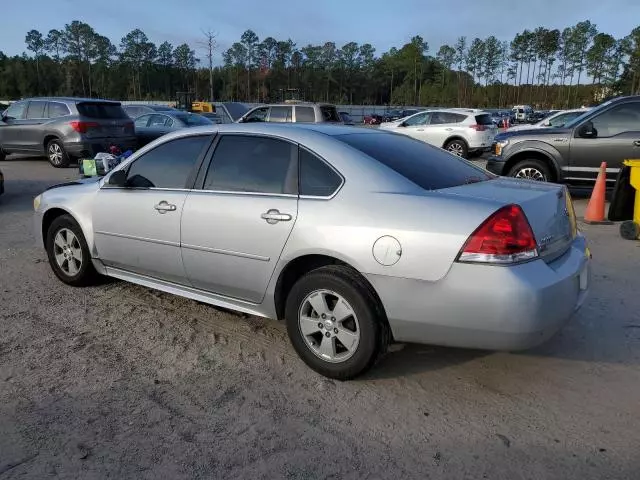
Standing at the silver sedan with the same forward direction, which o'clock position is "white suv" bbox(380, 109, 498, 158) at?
The white suv is roughly at 2 o'clock from the silver sedan.

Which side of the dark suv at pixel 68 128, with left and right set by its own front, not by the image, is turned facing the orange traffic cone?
back

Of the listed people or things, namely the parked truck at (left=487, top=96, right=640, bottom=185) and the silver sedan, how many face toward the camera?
0

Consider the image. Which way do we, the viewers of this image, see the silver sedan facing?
facing away from the viewer and to the left of the viewer

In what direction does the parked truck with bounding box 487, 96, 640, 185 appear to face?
to the viewer's left

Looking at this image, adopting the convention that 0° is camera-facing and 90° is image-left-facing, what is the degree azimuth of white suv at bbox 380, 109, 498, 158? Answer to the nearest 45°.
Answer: approximately 135°

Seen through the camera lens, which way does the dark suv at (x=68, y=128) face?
facing away from the viewer and to the left of the viewer

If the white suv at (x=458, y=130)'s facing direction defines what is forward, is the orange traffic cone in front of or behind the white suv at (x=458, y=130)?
behind

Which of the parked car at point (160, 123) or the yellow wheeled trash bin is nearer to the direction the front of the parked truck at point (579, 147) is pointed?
the parked car

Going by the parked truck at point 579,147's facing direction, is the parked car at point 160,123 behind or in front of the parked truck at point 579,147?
in front
